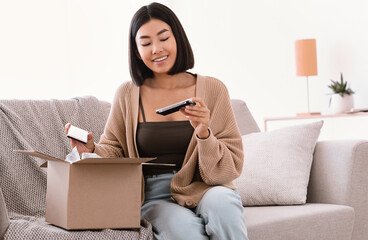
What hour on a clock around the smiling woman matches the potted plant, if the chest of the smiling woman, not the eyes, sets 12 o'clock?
The potted plant is roughly at 7 o'clock from the smiling woman.

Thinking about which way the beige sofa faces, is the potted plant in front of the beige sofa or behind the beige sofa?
behind

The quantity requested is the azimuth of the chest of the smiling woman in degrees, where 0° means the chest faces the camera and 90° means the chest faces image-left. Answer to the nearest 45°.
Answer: approximately 0°
